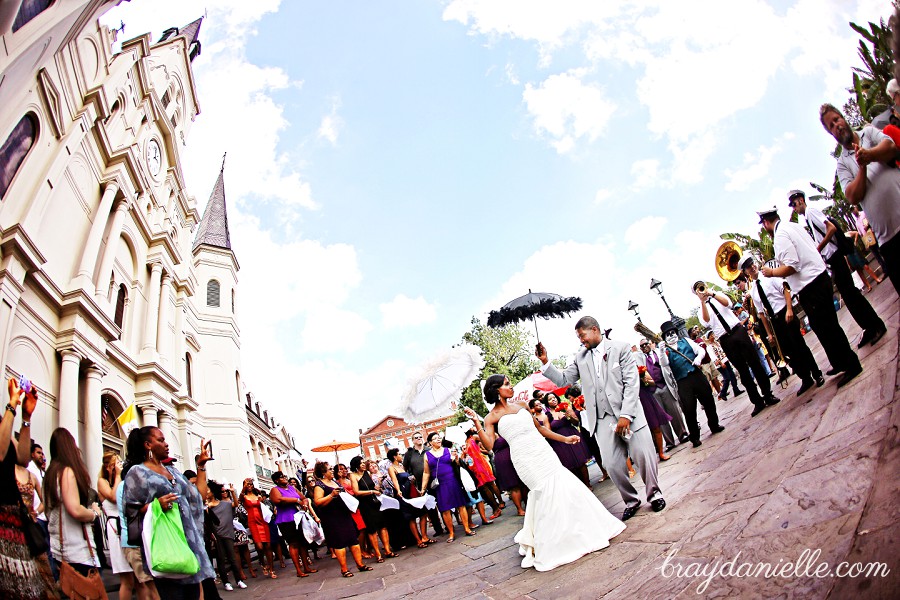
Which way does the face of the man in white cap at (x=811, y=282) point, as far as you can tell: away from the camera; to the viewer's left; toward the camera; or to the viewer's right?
to the viewer's left

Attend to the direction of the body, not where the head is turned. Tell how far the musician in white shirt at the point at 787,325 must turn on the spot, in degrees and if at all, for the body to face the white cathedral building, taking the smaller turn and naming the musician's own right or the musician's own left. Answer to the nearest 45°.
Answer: approximately 45° to the musician's own right

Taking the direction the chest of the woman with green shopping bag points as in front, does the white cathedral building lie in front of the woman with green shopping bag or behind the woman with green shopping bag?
behind

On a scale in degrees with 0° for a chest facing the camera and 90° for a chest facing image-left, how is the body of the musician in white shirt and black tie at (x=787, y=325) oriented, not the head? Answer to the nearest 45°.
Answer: approximately 45°

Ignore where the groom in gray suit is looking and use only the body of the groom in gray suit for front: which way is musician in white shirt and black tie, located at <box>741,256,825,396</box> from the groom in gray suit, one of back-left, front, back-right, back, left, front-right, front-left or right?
back

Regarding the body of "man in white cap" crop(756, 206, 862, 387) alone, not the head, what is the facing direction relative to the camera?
to the viewer's left

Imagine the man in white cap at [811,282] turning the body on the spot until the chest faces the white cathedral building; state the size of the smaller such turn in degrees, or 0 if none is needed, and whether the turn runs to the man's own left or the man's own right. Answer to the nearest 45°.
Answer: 0° — they already face it

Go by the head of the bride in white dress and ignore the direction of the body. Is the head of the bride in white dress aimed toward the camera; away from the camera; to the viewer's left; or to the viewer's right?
to the viewer's right

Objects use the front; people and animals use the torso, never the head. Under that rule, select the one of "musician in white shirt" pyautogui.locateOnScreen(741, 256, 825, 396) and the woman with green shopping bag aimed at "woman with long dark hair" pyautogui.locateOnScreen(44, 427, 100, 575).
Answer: the musician in white shirt

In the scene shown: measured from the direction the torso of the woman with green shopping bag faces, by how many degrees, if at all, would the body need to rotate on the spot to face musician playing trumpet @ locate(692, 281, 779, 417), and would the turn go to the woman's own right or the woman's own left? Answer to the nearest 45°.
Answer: approximately 45° to the woman's own left

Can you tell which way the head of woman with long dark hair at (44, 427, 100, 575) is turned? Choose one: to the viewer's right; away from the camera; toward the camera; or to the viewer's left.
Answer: away from the camera

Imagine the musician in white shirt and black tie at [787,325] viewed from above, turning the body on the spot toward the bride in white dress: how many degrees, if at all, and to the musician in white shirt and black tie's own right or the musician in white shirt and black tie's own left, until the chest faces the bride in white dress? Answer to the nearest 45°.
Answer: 0° — they already face them
